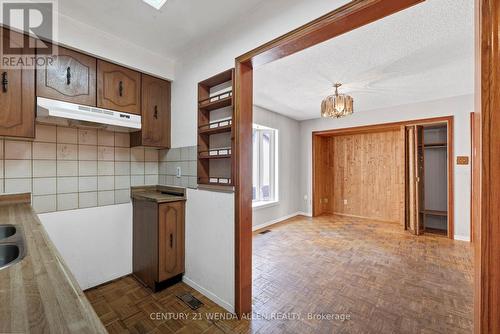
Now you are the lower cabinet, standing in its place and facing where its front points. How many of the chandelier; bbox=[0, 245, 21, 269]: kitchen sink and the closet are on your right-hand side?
1

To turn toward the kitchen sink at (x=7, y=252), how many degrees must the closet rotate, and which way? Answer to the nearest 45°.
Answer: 0° — it already faces it

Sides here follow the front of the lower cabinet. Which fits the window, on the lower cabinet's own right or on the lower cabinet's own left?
on the lower cabinet's own left

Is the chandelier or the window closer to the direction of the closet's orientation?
the chandelier

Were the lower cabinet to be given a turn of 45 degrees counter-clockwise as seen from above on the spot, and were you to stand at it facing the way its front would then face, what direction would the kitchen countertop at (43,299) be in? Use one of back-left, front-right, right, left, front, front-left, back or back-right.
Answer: right

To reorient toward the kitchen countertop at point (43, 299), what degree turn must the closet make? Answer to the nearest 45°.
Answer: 0° — it already faces it

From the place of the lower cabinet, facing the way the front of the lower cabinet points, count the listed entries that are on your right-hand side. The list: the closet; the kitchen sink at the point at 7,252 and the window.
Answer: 1

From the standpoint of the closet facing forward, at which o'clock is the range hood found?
The range hood is roughly at 1 o'clock from the closet.

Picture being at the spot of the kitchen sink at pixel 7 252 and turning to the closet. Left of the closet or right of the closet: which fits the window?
left

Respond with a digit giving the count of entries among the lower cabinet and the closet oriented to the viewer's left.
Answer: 0

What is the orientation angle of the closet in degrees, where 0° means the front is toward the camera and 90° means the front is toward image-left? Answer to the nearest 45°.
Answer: approximately 0°

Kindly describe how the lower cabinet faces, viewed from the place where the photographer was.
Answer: facing the viewer and to the right of the viewer
